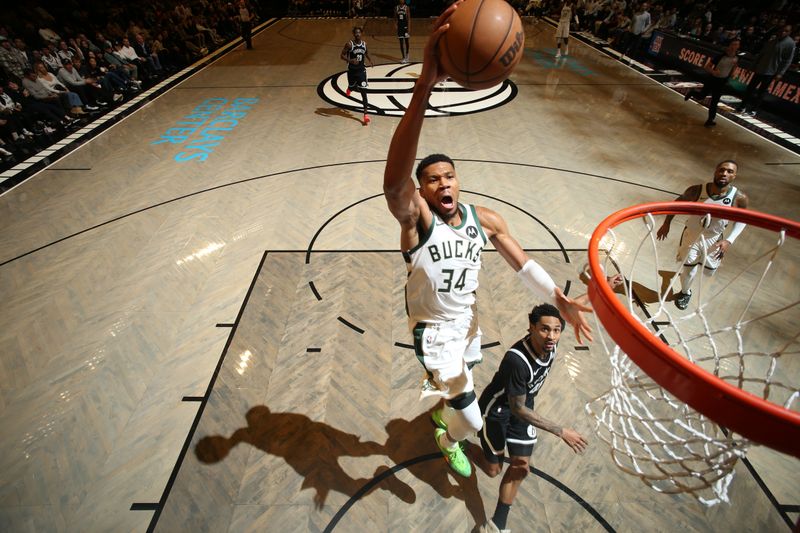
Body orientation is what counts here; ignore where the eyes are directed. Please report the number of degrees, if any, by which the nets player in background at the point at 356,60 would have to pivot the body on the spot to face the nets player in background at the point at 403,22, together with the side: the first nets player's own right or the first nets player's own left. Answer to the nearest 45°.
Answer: approximately 180°

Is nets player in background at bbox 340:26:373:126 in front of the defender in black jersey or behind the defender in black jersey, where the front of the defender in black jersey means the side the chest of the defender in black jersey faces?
behind

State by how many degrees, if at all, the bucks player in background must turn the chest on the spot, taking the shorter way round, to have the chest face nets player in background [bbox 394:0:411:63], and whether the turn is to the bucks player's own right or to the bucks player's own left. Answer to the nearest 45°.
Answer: approximately 135° to the bucks player's own right

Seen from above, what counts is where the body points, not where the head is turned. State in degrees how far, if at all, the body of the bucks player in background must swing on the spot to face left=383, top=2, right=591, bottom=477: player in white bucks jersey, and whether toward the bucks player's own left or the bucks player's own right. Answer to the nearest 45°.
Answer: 0° — they already face them

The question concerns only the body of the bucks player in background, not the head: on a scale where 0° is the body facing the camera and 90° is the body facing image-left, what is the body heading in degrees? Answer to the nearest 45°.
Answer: approximately 0°

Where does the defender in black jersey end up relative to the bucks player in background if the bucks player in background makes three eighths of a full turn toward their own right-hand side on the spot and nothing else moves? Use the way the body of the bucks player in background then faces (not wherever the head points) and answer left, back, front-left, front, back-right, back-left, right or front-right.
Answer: back-left

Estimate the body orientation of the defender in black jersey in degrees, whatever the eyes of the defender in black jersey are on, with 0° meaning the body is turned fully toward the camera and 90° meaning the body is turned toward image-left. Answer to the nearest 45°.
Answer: approximately 315°

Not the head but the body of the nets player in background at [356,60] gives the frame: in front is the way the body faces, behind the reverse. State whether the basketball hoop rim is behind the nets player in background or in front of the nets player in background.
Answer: in front

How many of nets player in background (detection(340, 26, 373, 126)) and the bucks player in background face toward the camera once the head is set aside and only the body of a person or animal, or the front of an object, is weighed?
2

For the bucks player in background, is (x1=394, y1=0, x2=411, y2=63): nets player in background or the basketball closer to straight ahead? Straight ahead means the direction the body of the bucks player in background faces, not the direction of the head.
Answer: the basketball

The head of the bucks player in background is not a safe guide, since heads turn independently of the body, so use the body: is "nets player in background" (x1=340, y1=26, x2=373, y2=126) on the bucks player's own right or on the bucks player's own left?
on the bucks player's own right

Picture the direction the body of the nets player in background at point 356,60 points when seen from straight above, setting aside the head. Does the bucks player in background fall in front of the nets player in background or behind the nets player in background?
in front
